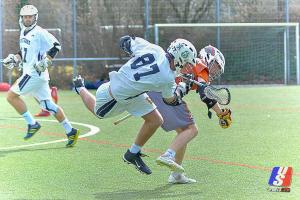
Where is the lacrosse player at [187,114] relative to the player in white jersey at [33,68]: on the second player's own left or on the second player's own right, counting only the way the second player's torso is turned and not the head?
on the second player's own left

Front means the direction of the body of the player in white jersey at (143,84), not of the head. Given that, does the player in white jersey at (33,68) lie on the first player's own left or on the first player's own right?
on the first player's own left

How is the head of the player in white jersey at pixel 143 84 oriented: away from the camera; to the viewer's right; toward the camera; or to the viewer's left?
to the viewer's right

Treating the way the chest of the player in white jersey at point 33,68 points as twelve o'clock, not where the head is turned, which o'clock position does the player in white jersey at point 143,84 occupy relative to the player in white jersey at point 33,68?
the player in white jersey at point 143,84 is roughly at 10 o'clock from the player in white jersey at point 33,68.

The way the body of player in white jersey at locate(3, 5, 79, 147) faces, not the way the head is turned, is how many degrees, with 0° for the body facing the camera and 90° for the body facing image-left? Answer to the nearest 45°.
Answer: approximately 45°
